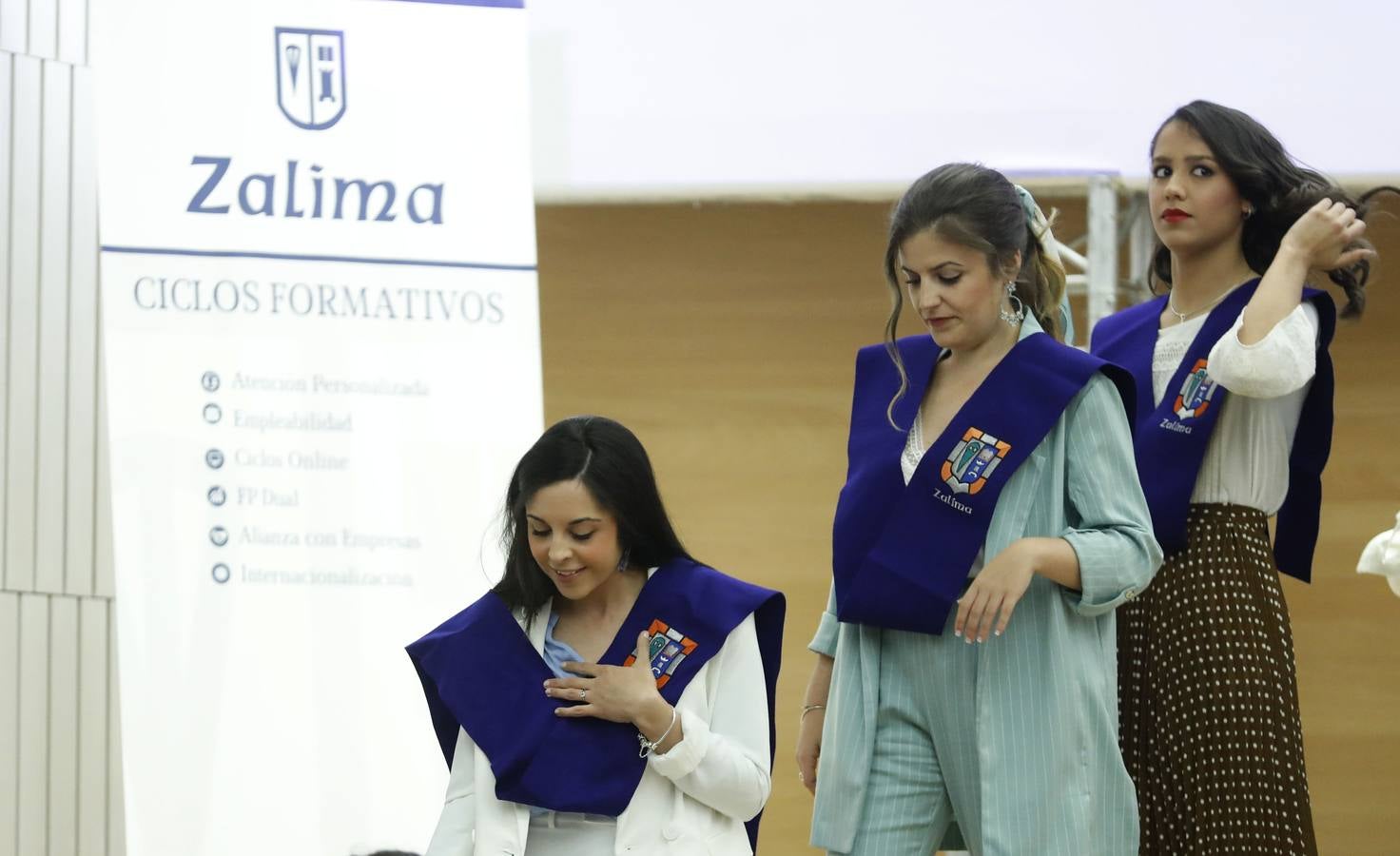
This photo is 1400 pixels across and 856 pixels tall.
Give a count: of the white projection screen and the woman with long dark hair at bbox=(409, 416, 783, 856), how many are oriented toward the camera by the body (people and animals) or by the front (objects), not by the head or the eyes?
2

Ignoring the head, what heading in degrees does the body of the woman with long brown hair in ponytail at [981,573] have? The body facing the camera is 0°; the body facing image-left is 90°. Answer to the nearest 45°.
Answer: approximately 45°

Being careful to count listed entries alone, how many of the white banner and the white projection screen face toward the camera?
2

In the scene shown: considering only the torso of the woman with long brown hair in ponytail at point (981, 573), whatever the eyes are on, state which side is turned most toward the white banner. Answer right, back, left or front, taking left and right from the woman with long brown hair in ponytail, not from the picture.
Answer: right

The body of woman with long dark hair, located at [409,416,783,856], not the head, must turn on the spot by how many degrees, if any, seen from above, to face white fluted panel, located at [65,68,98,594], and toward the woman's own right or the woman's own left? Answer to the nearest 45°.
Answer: approximately 135° to the woman's own right

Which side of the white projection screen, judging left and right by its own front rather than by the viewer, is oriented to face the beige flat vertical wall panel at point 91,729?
right

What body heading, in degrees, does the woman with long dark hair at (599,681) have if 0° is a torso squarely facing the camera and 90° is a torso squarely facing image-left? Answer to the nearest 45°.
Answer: approximately 0°
